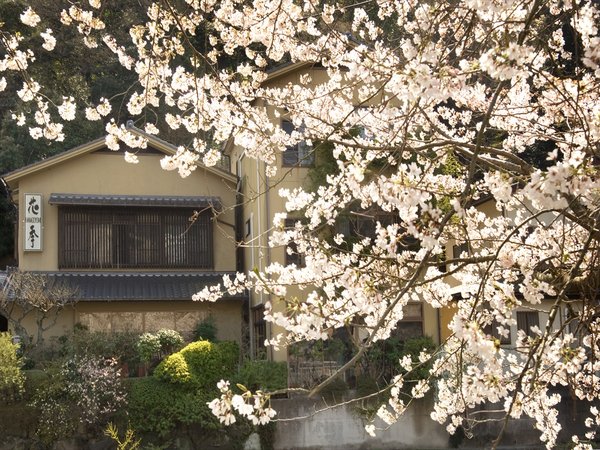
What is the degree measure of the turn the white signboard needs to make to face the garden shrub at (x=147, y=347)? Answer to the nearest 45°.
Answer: approximately 45° to its left

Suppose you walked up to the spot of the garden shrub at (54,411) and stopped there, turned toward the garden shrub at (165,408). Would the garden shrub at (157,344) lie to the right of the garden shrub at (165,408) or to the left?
left

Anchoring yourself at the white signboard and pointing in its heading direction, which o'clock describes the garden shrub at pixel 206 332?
The garden shrub is roughly at 10 o'clock from the white signboard.

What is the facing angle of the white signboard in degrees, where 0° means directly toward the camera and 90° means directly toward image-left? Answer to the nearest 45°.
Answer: approximately 0°

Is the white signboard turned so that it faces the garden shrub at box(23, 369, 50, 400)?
yes

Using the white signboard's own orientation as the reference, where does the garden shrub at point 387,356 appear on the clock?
The garden shrub is roughly at 10 o'clock from the white signboard.

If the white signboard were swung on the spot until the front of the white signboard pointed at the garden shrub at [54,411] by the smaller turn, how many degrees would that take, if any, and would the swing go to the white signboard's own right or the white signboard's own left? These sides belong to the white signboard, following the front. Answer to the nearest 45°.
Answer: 0° — it already faces it

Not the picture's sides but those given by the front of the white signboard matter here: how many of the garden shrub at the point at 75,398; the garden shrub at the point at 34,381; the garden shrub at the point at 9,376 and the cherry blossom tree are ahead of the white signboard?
4

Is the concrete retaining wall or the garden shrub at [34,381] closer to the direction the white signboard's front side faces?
the garden shrub

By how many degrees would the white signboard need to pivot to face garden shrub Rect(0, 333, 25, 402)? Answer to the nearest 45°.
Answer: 0° — it already faces it

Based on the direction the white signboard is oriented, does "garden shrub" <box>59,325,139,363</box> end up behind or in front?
in front

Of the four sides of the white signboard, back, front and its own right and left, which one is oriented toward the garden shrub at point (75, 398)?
front

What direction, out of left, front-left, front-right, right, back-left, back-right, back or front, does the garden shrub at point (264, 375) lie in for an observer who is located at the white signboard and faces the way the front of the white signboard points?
front-left
